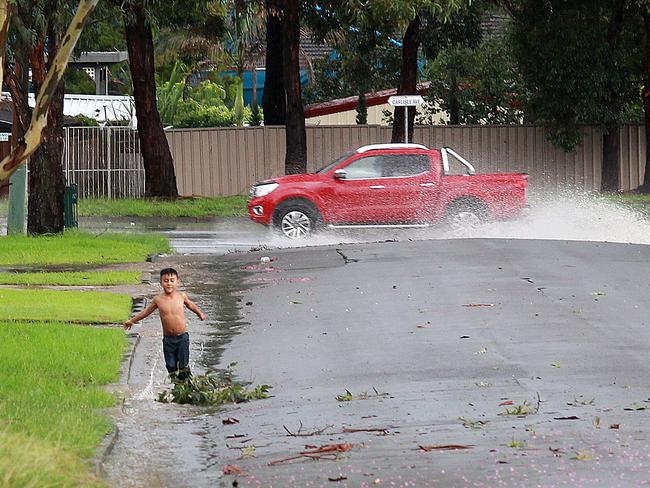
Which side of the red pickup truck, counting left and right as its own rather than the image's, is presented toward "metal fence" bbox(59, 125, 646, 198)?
right

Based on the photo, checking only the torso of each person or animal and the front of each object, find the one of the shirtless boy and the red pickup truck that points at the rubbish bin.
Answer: the red pickup truck

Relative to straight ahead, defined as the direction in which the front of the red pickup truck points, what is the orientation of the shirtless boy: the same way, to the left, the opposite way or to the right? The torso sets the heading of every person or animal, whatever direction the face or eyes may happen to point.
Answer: to the left

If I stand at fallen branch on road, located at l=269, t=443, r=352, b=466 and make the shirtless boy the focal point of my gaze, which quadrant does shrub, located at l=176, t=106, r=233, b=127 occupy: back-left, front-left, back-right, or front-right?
front-right

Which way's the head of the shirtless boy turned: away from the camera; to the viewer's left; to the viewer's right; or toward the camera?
toward the camera

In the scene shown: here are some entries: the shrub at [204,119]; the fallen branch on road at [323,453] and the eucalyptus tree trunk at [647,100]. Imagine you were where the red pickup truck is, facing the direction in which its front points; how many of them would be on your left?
1

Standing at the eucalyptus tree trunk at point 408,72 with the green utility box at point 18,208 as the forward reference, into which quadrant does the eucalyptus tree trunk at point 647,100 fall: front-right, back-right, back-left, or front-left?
back-left

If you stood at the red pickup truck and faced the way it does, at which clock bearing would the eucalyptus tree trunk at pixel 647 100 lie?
The eucalyptus tree trunk is roughly at 4 o'clock from the red pickup truck.

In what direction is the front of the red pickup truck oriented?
to the viewer's left

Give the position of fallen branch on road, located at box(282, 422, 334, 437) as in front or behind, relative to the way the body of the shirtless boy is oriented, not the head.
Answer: in front

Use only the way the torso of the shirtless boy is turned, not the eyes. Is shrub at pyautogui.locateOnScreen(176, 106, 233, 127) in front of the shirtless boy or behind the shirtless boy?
behind

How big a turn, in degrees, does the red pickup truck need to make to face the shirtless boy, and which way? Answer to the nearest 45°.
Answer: approximately 90° to its left

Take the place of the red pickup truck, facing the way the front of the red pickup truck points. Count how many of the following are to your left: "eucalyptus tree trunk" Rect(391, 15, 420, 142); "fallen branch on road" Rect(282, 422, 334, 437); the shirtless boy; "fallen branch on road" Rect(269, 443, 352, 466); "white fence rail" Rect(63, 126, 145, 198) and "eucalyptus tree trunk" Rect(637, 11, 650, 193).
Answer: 3

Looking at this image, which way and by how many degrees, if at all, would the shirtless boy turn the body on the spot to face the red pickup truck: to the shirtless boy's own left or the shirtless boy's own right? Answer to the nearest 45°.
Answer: approximately 180°

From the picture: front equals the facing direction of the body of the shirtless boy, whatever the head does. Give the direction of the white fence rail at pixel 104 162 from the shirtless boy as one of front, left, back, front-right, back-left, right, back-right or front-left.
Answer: back

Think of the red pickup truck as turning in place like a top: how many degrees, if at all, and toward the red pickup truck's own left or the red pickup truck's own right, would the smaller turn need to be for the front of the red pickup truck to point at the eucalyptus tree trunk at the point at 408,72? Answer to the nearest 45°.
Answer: approximately 90° to the red pickup truck's own right

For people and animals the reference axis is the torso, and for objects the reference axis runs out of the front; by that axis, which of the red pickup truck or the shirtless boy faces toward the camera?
the shirtless boy

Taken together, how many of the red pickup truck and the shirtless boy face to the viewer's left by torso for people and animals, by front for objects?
1

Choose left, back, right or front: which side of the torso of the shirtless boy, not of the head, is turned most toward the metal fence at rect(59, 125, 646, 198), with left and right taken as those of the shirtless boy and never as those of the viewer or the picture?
back

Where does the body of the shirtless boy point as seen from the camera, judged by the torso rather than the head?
toward the camera
